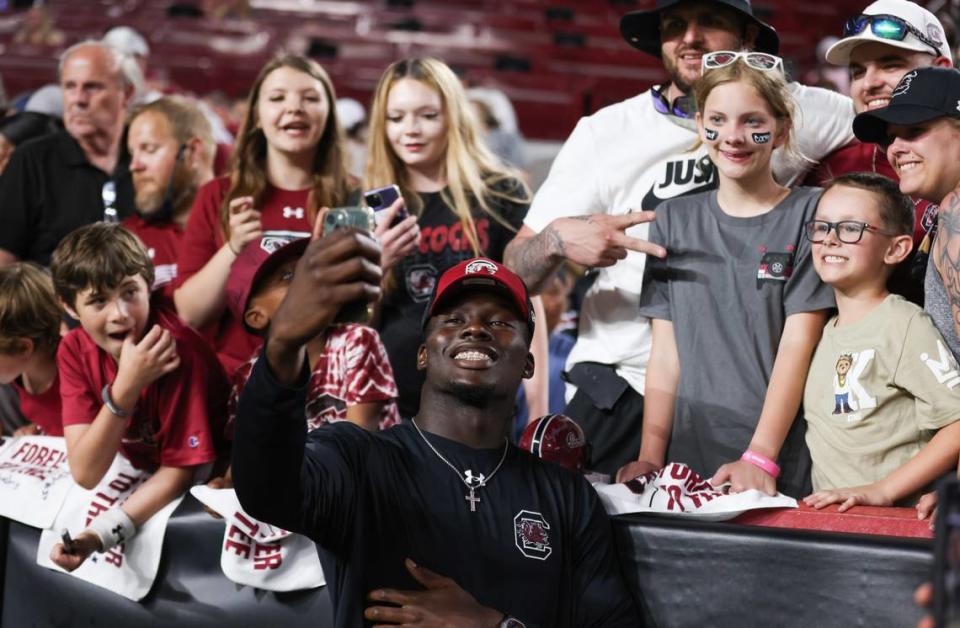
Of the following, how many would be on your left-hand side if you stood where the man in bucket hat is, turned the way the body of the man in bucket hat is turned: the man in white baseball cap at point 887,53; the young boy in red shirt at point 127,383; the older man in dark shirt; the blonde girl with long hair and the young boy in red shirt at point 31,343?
1

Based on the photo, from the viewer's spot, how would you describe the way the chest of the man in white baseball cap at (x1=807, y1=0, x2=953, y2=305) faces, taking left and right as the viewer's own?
facing the viewer and to the left of the viewer

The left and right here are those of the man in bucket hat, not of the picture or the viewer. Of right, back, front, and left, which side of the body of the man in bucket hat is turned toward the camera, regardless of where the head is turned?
front

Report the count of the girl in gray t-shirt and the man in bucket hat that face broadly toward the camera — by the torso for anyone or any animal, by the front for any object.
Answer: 2

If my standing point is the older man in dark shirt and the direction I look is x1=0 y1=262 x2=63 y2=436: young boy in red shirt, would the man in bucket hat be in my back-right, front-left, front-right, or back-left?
front-left

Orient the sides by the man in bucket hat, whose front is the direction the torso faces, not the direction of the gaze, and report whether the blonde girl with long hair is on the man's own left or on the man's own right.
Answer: on the man's own right

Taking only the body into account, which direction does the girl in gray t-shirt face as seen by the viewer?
toward the camera
